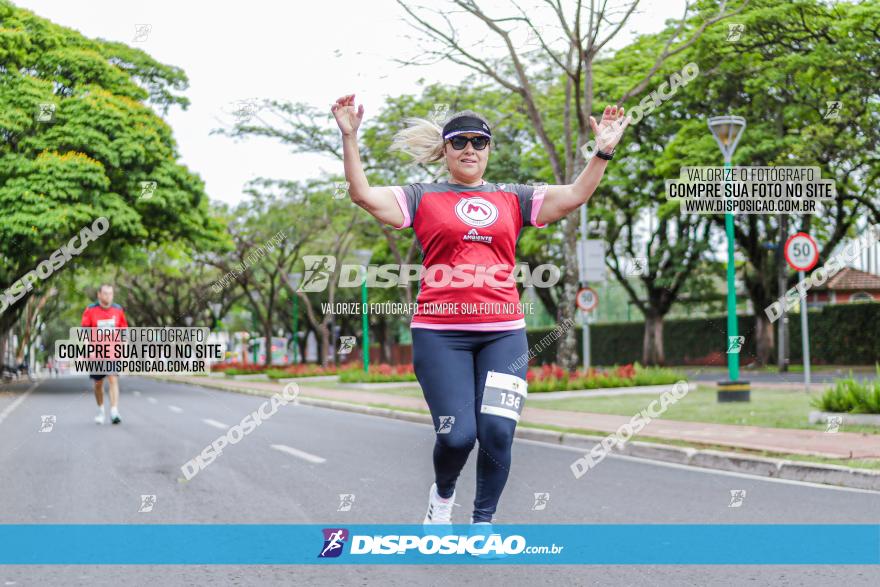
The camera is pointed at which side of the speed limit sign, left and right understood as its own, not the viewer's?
front

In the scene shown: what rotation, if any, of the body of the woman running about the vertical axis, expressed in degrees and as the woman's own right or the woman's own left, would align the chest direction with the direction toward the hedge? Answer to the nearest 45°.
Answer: approximately 180°

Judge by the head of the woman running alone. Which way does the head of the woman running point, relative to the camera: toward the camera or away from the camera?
toward the camera

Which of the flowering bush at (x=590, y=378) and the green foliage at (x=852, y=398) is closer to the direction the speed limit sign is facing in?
the green foliage

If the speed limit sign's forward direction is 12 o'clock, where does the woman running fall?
The woman running is roughly at 12 o'clock from the speed limit sign.

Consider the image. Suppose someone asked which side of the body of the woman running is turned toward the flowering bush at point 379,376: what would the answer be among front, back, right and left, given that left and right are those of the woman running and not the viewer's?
back

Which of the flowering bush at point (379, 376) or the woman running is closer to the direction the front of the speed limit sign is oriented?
the woman running

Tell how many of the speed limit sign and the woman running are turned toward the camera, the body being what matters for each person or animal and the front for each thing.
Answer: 2

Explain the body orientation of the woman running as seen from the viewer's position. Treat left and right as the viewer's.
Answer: facing the viewer
